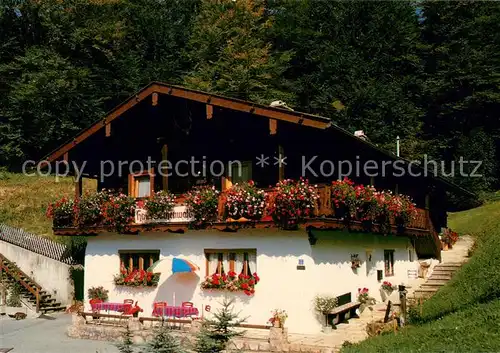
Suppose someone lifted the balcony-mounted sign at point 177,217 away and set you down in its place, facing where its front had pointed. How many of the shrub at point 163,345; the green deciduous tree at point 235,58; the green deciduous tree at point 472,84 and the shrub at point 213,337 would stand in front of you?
2

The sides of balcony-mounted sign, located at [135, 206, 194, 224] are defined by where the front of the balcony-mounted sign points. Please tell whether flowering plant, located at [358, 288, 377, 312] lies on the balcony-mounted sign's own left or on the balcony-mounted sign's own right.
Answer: on the balcony-mounted sign's own left

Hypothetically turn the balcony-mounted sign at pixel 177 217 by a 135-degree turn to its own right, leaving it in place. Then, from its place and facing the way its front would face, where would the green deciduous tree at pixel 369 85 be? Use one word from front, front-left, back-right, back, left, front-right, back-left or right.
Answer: right

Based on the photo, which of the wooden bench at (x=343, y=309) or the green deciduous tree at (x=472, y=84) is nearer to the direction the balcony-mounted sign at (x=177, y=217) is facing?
the wooden bench

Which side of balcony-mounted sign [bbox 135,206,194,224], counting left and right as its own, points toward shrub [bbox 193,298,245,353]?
front

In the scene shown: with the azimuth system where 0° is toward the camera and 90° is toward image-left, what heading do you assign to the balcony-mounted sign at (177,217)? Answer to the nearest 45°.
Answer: approximately 0°

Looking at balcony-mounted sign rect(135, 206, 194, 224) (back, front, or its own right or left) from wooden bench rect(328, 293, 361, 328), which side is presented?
left

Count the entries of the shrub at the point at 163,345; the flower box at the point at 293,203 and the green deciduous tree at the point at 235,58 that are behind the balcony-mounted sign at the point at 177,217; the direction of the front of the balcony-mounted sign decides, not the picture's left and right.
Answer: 1

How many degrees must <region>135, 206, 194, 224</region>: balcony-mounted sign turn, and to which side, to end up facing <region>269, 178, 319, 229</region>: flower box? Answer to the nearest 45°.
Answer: approximately 45° to its left

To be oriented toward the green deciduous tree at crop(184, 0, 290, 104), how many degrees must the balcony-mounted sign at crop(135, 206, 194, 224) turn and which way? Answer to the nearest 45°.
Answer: approximately 180°

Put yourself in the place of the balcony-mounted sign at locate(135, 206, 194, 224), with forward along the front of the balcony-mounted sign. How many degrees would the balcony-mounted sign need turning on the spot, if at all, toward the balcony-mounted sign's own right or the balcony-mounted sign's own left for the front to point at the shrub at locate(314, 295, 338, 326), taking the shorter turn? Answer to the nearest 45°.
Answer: approximately 45° to the balcony-mounted sign's own left
